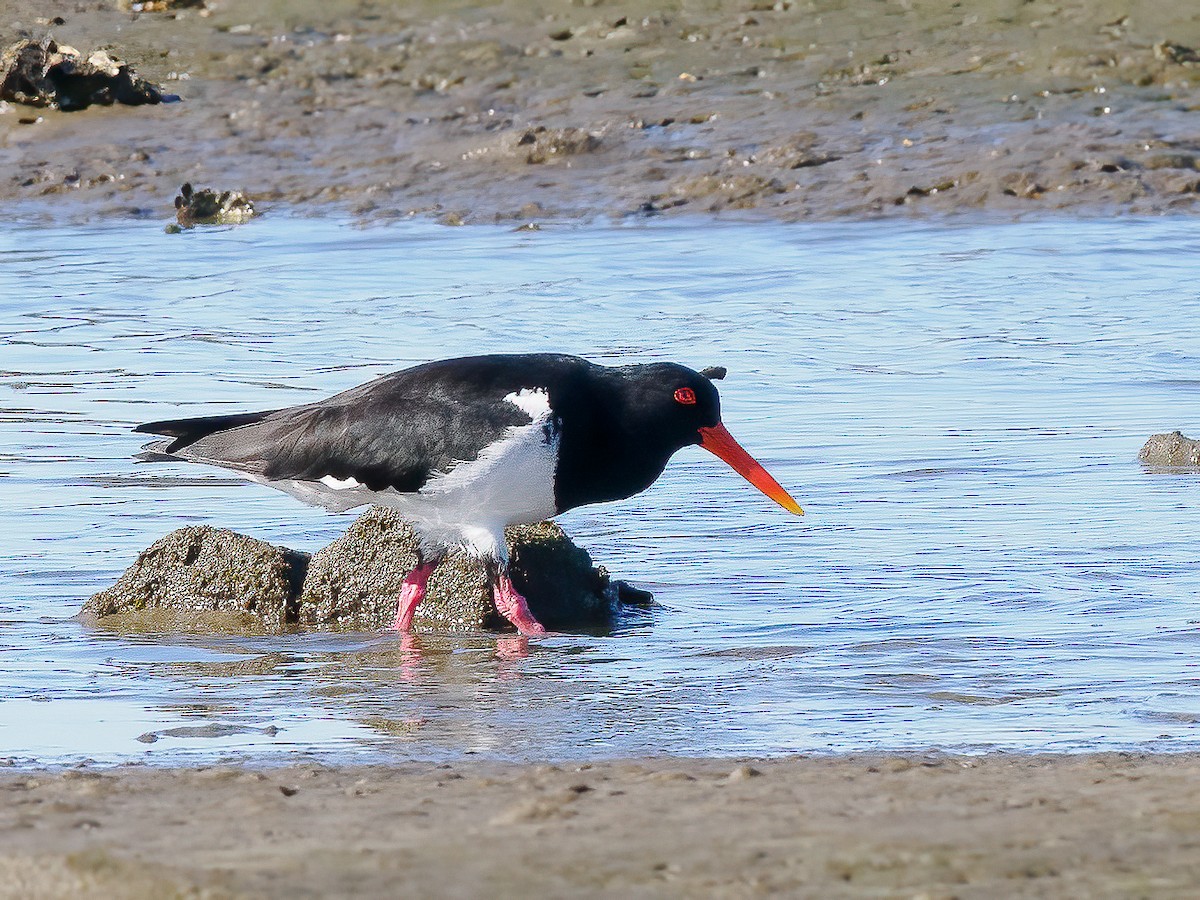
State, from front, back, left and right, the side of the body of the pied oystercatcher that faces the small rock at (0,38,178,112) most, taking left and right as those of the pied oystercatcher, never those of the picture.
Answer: left

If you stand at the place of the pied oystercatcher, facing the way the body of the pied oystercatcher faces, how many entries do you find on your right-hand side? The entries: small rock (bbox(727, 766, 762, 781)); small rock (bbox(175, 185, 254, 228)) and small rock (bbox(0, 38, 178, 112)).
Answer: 1

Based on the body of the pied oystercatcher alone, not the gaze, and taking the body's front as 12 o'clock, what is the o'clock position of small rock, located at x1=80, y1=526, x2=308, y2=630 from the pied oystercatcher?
The small rock is roughly at 6 o'clock from the pied oystercatcher.

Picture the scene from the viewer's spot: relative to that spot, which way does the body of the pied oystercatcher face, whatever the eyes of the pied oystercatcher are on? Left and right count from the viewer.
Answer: facing to the right of the viewer

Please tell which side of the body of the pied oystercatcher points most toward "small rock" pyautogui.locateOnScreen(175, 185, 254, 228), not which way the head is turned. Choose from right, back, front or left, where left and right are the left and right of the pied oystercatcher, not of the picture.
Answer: left

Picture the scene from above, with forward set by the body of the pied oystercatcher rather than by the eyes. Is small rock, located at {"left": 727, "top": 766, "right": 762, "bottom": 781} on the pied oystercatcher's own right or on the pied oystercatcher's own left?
on the pied oystercatcher's own right
